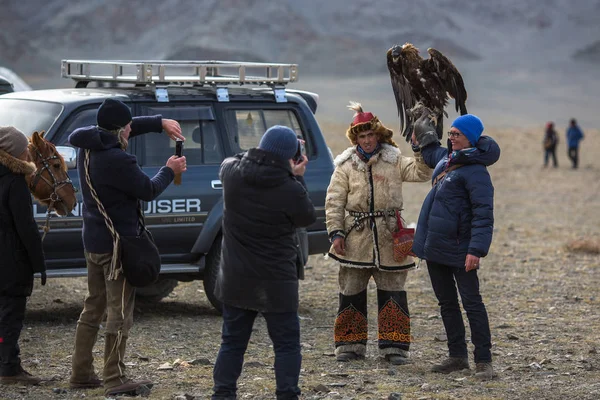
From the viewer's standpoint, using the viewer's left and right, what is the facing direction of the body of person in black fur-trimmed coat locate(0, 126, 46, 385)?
facing to the right of the viewer

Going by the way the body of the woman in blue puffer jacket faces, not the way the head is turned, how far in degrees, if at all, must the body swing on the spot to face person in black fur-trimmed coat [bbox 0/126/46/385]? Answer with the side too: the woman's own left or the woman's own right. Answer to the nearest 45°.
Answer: approximately 45° to the woman's own right

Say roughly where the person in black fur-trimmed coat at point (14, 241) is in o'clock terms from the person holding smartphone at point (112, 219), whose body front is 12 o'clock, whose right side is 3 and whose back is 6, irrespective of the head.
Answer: The person in black fur-trimmed coat is roughly at 7 o'clock from the person holding smartphone.

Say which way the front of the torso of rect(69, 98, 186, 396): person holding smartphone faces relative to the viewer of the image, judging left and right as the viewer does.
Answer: facing to the right of the viewer

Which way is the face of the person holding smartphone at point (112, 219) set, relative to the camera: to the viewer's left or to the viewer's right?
to the viewer's right

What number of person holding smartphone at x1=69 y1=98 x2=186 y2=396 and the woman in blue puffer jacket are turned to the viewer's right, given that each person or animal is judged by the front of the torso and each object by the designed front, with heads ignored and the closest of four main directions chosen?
1

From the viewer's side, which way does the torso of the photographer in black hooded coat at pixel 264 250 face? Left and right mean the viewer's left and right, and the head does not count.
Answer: facing away from the viewer and to the right of the viewer

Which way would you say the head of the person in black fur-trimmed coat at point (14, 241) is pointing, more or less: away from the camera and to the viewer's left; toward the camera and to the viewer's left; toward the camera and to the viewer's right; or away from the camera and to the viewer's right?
away from the camera and to the viewer's right
